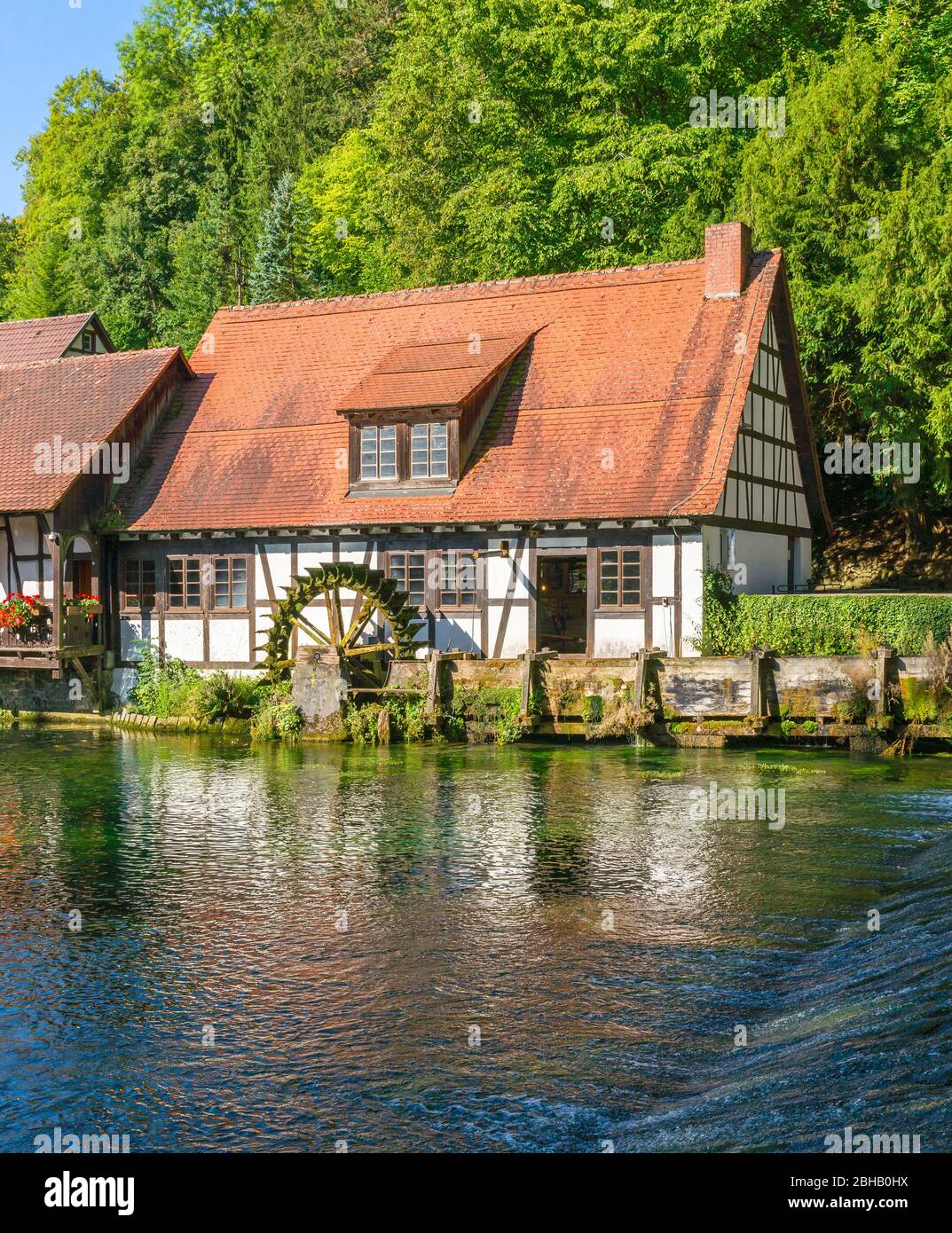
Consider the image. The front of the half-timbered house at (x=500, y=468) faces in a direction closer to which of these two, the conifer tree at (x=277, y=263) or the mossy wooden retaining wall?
the mossy wooden retaining wall

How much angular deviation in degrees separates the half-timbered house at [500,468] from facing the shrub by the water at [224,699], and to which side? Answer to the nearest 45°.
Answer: approximately 90° to its right

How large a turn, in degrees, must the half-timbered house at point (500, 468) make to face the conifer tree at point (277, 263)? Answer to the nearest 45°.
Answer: approximately 180°

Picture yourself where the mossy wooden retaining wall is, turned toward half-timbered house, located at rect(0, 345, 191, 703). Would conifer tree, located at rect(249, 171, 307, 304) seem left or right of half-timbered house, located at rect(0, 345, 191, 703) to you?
right

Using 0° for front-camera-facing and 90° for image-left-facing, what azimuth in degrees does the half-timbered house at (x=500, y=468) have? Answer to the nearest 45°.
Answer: approximately 0°

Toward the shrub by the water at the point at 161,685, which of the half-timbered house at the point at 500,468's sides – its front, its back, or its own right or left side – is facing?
right

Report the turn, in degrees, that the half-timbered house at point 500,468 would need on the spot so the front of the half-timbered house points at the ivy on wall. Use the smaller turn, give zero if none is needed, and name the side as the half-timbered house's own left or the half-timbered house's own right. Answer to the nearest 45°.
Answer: approximately 45° to the half-timbered house's own left
